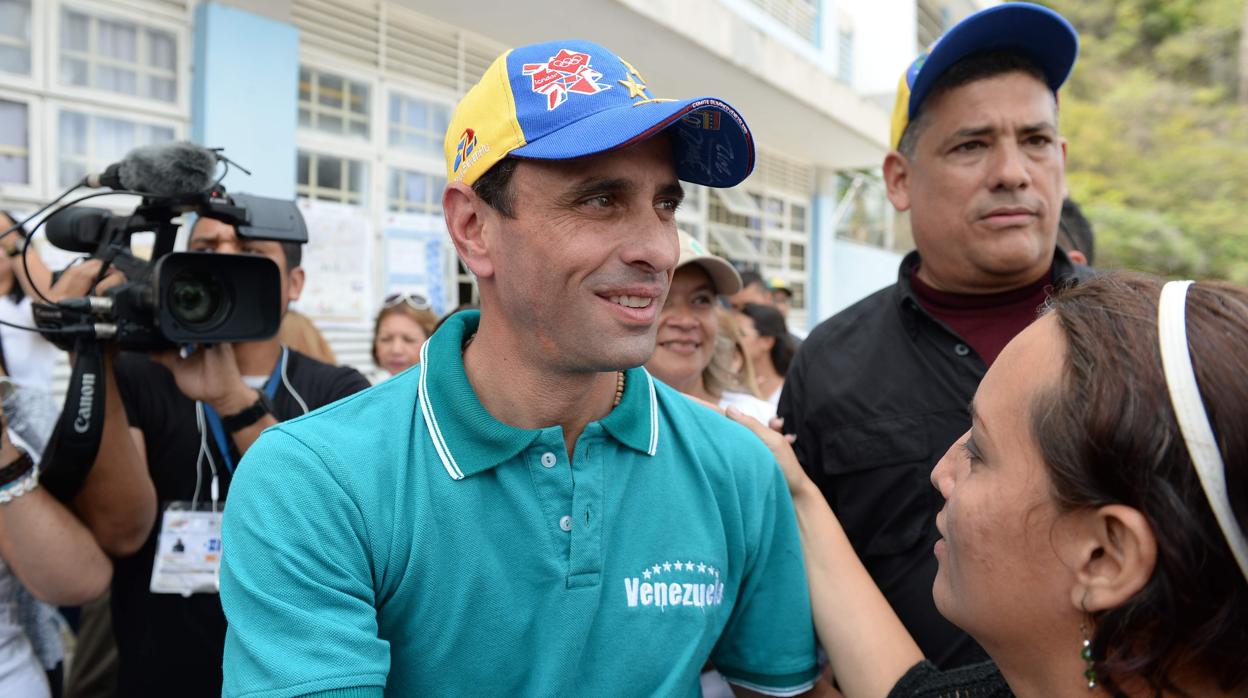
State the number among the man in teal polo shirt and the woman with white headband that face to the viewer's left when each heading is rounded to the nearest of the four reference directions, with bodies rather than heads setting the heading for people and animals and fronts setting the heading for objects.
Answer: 1

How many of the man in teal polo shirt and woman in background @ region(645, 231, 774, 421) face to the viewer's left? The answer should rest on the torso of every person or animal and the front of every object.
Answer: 0

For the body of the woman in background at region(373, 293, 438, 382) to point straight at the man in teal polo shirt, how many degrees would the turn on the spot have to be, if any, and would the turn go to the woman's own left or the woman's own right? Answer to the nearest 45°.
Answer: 0° — they already face them

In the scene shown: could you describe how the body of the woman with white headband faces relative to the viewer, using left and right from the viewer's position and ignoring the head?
facing to the left of the viewer

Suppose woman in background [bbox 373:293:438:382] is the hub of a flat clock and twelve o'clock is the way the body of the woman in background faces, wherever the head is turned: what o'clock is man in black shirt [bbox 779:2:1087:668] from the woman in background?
The man in black shirt is roughly at 11 o'clock from the woman in background.

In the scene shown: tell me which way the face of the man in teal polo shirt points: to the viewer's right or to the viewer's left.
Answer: to the viewer's right

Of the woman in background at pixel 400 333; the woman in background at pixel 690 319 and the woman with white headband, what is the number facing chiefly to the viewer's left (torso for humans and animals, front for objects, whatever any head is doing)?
1

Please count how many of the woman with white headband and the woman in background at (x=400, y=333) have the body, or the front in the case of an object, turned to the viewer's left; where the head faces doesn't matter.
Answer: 1

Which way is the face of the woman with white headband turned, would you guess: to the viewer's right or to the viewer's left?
to the viewer's left

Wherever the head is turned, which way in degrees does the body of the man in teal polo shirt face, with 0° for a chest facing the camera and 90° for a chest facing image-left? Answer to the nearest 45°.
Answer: approximately 315°

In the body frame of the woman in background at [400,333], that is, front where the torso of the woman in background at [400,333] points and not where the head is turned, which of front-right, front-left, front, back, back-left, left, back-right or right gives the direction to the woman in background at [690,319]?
front-left
